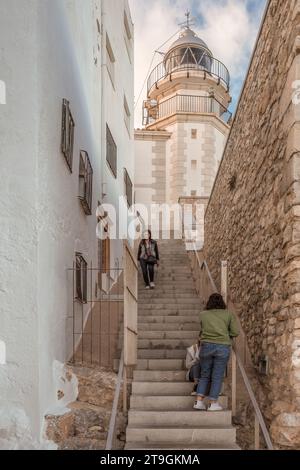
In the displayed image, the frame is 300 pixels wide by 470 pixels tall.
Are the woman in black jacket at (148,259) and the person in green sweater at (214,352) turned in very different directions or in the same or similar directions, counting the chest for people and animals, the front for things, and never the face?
very different directions

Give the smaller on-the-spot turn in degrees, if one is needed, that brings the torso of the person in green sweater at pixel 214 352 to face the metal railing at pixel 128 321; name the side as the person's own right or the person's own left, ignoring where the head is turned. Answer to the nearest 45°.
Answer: approximately 90° to the person's own left

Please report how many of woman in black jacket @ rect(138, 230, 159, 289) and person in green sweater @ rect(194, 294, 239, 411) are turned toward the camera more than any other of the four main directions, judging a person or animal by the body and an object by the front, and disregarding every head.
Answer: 1

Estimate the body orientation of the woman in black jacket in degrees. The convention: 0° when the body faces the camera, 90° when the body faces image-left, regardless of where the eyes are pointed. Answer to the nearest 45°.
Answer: approximately 0°

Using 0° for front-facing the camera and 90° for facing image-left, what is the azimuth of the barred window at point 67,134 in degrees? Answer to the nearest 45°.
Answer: approximately 270°

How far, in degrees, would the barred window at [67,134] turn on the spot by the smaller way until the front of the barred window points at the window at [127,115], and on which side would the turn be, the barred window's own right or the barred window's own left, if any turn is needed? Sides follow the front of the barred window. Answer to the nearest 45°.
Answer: approximately 90° to the barred window's own left

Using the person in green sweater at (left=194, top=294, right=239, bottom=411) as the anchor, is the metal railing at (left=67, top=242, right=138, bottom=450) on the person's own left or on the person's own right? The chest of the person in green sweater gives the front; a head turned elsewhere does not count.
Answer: on the person's own left

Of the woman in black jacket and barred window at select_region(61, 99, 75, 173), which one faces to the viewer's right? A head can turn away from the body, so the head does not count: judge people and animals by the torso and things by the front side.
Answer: the barred window

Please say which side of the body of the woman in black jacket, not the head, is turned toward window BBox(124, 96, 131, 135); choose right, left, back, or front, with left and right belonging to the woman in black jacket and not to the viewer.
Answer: back

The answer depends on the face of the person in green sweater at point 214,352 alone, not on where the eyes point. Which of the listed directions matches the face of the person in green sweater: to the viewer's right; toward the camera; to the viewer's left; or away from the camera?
away from the camera

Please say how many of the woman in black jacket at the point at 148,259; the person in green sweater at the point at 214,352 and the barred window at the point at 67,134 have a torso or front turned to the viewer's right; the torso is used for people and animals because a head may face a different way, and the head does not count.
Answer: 1

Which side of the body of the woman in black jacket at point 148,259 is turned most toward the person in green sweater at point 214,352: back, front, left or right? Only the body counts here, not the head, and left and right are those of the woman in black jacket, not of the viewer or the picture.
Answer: front

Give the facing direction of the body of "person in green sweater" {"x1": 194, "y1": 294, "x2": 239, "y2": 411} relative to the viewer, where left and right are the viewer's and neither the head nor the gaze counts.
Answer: facing away from the viewer

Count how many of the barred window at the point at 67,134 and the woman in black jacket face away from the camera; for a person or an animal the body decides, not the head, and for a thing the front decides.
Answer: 0
